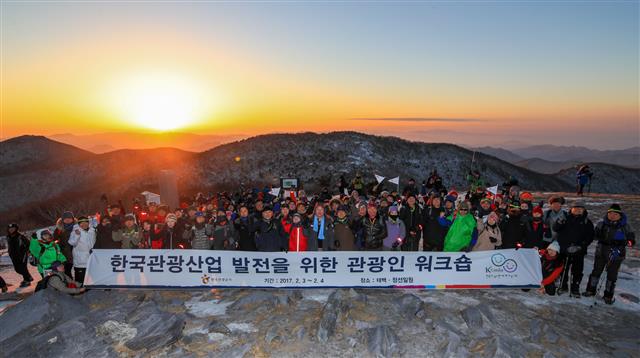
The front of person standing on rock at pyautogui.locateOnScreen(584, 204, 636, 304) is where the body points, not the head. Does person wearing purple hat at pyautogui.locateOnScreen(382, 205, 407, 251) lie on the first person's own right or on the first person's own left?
on the first person's own right

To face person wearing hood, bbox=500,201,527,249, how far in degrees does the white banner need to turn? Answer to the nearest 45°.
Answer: approximately 90° to its left

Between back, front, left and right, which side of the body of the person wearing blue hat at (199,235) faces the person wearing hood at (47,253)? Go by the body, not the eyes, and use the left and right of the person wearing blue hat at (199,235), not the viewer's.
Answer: right

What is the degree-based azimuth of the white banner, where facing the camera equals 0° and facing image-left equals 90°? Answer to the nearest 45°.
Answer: approximately 0°

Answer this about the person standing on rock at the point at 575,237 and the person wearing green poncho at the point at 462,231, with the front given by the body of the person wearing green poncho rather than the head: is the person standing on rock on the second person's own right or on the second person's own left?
on the second person's own left

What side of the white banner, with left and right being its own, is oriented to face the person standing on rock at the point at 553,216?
left
